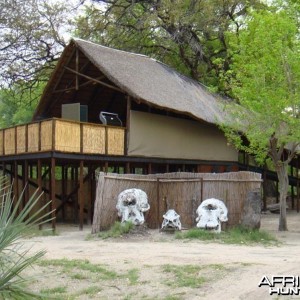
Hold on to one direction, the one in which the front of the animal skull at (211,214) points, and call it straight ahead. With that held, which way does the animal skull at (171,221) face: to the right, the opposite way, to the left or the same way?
the same way

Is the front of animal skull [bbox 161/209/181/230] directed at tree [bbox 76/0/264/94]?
no

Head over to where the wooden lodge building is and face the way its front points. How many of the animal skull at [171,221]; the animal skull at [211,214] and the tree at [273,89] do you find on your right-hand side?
0

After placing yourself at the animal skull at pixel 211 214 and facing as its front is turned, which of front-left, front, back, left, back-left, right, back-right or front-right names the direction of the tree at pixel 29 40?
back-right

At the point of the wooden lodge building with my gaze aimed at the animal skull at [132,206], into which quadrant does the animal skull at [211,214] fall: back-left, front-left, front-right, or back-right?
front-left

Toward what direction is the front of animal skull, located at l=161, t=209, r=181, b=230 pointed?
toward the camera

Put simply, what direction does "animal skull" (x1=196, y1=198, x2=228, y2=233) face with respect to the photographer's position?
facing the viewer

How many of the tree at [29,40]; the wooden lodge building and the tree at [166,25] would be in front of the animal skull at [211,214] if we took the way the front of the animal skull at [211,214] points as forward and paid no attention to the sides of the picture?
0

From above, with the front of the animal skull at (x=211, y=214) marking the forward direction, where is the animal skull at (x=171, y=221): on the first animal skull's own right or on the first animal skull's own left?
on the first animal skull's own right

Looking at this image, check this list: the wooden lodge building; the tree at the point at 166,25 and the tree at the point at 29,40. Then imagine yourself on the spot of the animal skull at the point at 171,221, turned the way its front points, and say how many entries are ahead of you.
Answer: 0

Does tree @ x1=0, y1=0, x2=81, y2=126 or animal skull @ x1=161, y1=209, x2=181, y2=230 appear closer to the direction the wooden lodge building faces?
the animal skull

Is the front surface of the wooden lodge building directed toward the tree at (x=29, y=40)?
no

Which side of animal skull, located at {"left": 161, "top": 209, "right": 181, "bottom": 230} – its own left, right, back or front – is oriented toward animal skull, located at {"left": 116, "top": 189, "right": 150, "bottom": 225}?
right

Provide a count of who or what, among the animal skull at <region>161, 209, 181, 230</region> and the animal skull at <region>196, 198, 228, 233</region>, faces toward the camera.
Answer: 2

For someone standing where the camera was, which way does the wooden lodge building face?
facing the viewer and to the left of the viewer
